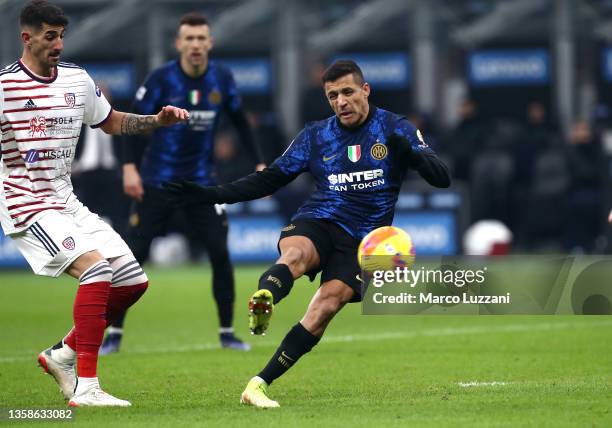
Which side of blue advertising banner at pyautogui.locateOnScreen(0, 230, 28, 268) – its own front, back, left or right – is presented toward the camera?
front

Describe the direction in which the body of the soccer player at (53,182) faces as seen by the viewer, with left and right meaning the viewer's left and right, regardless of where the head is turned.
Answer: facing the viewer and to the right of the viewer

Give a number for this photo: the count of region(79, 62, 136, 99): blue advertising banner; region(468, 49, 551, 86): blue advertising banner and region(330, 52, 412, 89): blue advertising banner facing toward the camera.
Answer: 3

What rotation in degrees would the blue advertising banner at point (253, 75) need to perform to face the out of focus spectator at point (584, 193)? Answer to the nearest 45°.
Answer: approximately 45° to its left

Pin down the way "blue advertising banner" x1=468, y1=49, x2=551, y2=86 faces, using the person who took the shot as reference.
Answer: facing the viewer

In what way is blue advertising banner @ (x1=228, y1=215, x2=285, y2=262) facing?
toward the camera

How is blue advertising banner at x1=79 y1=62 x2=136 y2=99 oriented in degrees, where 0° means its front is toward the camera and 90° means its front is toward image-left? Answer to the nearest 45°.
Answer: approximately 0°

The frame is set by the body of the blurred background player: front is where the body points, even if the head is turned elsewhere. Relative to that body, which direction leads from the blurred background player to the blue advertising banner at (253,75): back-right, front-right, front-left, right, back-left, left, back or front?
back

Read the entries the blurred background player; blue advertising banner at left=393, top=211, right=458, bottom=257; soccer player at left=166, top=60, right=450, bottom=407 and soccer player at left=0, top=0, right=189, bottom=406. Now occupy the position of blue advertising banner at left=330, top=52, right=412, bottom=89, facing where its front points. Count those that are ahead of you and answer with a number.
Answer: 4

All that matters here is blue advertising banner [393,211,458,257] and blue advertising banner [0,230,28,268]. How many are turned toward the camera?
2

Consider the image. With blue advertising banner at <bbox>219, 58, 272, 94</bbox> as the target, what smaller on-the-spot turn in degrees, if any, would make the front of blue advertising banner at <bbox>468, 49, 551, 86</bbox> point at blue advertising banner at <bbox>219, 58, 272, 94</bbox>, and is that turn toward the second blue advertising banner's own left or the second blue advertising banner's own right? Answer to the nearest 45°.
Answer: approximately 90° to the second blue advertising banner's own right

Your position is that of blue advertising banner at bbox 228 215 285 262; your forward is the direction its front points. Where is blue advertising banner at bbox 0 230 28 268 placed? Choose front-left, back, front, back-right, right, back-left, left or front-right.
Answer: right

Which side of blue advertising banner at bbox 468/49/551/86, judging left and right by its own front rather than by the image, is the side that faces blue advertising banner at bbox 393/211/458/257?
front
